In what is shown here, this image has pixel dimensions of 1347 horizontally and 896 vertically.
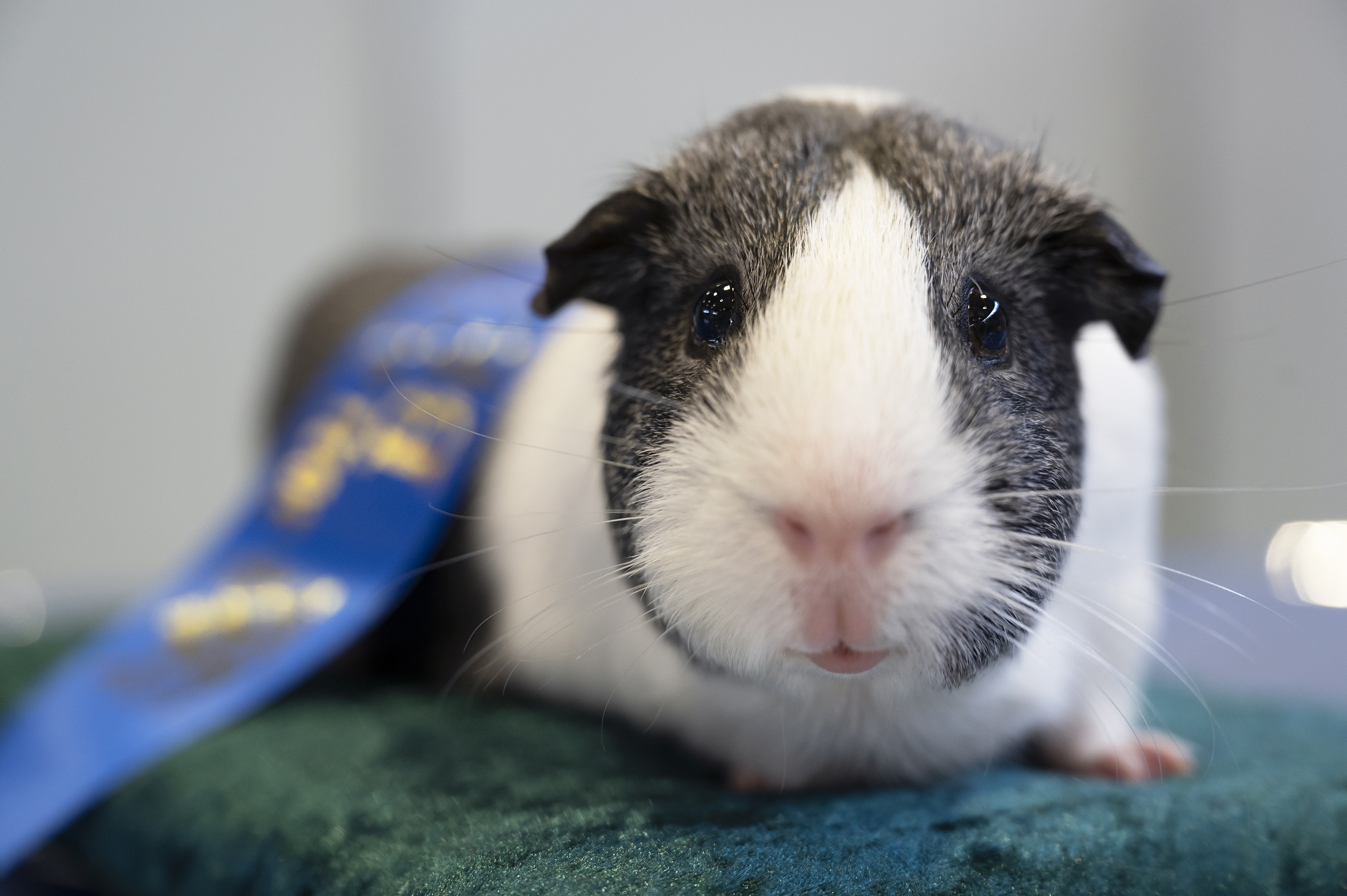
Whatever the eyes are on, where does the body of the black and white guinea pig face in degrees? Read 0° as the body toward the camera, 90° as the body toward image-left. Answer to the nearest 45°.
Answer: approximately 0°
